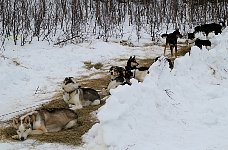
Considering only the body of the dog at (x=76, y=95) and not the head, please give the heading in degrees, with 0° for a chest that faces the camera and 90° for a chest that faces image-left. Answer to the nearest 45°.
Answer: approximately 45°

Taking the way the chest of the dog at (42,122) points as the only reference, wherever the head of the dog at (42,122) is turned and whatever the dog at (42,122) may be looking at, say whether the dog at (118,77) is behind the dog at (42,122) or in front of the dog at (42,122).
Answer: behind

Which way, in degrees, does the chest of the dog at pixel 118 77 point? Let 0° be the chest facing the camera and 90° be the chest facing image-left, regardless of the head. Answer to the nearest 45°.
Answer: approximately 45°

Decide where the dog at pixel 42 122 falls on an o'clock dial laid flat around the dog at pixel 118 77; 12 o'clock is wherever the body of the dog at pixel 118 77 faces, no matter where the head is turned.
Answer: the dog at pixel 42 122 is roughly at 11 o'clock from the dog at pixel 118 77.

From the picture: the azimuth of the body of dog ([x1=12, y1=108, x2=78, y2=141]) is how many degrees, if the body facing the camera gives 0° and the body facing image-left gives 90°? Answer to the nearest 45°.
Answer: approximately 45°

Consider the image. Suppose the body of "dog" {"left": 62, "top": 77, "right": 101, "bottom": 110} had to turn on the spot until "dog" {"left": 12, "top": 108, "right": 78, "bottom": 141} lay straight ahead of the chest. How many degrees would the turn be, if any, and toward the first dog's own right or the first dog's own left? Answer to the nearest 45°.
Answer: approximately 45° to the first dog's own left

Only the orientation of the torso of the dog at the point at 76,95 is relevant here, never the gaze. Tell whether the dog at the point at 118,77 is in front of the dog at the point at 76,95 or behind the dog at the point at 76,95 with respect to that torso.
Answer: behind
